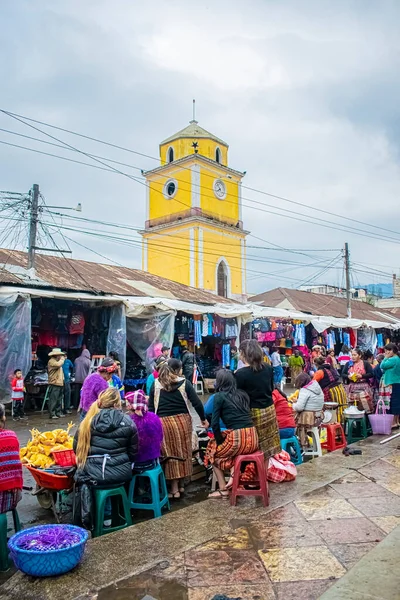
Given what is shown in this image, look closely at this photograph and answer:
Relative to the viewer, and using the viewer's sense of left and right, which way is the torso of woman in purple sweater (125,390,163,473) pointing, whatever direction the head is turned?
facing away from the viewer and to the left of the viewer

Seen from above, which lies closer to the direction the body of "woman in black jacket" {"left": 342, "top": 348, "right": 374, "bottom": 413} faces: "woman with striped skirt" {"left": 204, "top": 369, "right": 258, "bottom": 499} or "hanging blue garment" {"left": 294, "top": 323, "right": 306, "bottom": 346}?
the woman with striped skirt

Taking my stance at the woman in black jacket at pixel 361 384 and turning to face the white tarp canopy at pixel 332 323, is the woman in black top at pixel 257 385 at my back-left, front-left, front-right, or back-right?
back-left

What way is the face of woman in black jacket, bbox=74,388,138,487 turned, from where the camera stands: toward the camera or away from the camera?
away from the camera

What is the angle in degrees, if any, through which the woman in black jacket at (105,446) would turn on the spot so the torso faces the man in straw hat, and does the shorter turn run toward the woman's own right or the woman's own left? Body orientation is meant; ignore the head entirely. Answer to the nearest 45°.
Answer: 0° — they already face them

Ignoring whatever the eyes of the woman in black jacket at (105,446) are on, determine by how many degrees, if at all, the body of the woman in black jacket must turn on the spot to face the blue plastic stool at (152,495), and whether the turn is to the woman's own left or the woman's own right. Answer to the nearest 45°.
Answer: approximately 45° to the woman's own right

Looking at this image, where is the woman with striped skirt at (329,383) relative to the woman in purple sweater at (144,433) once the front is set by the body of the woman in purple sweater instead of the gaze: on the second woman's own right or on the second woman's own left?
on the second woman's own right

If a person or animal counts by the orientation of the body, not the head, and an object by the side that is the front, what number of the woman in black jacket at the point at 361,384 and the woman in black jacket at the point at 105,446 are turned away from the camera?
1

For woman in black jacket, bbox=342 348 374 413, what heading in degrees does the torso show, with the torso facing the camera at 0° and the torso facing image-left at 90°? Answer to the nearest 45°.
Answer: approximately 45°

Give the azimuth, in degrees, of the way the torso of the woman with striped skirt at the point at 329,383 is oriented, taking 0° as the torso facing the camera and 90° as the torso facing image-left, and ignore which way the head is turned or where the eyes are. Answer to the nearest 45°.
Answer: approximately 135°

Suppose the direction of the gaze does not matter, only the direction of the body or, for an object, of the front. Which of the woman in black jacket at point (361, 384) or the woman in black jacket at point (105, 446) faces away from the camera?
the woman in black jacket at point (105, 446)

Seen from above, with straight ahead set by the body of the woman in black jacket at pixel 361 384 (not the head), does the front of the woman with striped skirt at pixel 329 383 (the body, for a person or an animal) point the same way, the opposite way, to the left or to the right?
to the right

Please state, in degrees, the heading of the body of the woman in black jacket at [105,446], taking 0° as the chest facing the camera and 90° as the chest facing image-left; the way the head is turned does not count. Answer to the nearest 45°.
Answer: approximately 180°
